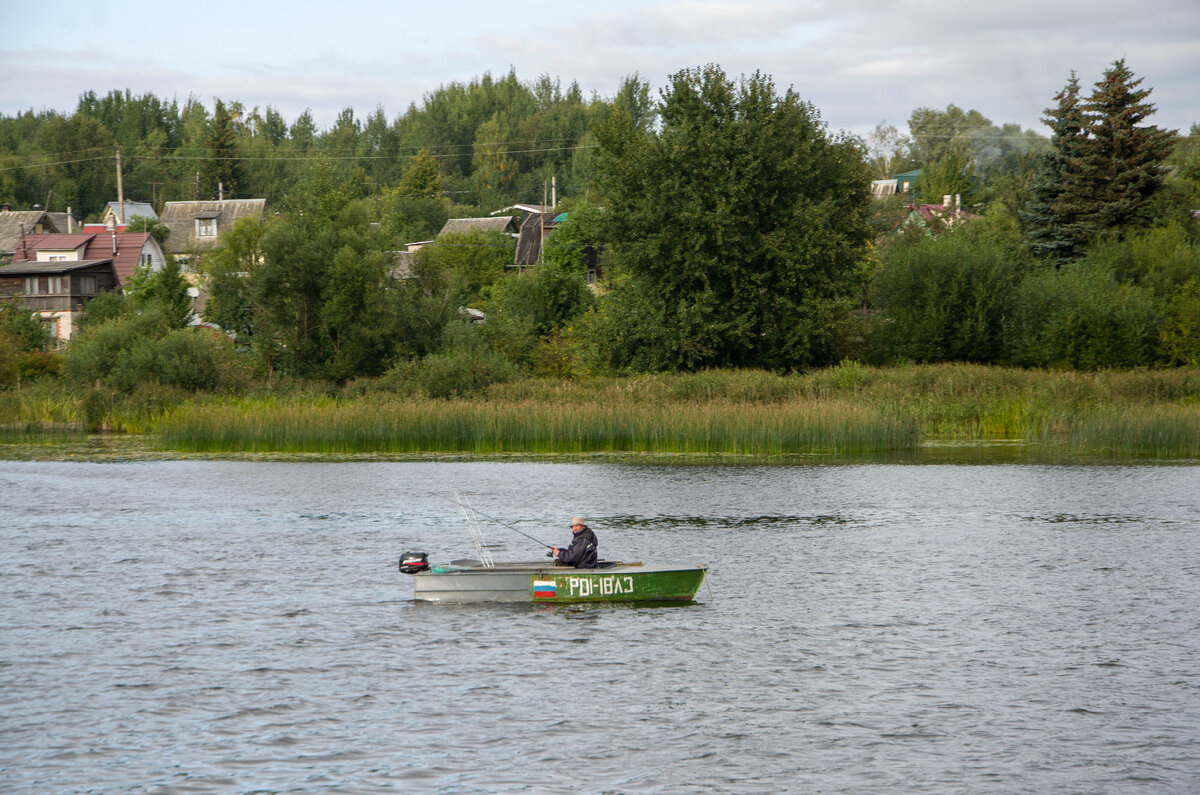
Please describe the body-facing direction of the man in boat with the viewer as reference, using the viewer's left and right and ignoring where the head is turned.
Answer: facing to the left of the viewer

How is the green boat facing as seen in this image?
to the viewer's right
